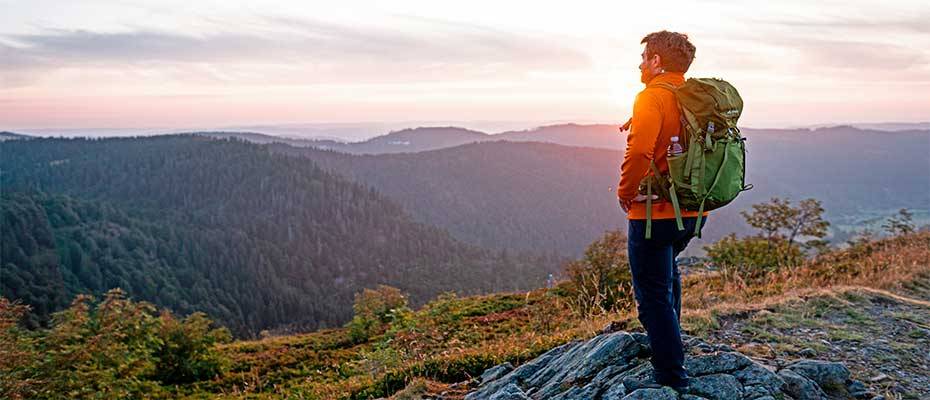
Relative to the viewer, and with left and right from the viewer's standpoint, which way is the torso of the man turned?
facing away from the viewer and to the left of the viewer

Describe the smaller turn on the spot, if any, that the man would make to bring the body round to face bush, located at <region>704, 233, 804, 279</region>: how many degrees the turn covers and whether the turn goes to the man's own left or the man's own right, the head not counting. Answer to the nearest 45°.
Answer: approximately 45° to the man's own right

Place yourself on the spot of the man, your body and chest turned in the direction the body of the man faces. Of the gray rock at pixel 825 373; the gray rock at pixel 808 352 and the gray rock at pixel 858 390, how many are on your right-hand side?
3

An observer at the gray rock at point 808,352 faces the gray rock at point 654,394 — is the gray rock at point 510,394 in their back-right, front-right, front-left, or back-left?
front-right

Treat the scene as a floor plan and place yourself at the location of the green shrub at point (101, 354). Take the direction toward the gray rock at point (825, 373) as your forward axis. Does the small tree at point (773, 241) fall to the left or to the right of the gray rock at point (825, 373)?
left

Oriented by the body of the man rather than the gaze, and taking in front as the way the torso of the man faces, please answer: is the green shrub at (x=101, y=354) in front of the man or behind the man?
in front

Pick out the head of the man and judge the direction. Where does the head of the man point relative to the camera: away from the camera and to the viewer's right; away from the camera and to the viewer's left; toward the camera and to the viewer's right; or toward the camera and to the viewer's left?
away from the camera and to the viewer's left

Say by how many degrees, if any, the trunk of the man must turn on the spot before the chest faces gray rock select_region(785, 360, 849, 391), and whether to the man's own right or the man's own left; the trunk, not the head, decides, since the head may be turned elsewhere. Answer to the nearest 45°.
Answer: approximately 90° to the man's own right

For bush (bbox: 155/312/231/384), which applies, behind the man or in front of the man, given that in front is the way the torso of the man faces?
in front
